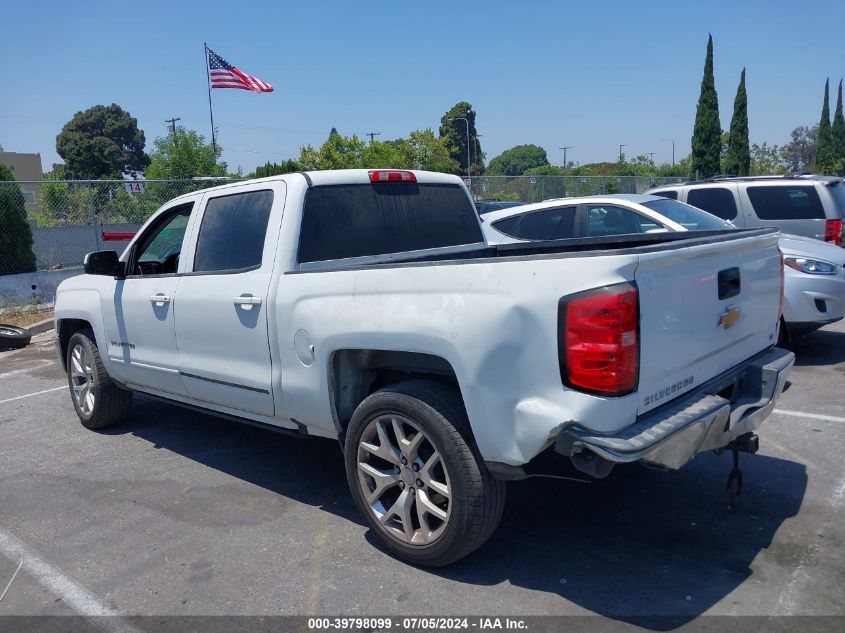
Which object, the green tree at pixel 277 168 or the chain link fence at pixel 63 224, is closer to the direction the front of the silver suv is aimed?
the green tree

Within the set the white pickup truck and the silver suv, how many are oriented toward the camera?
0

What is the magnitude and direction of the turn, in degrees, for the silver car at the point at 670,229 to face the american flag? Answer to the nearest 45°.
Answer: approximately 180°

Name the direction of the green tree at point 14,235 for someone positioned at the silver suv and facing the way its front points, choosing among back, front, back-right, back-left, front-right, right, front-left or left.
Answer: front-left

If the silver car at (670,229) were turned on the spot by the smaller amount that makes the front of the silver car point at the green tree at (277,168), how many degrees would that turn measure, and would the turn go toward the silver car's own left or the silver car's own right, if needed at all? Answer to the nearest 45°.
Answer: approximately 180°

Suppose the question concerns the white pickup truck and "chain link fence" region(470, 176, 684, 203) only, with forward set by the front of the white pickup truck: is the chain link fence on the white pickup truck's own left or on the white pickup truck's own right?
on the white pickup truck's own right

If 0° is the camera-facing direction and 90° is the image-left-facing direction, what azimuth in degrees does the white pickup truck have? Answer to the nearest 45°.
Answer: approximately 135°

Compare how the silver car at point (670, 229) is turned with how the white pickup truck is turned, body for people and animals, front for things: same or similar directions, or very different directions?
very different directions

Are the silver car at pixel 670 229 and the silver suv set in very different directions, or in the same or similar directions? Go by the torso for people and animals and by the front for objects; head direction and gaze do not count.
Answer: very different directions
